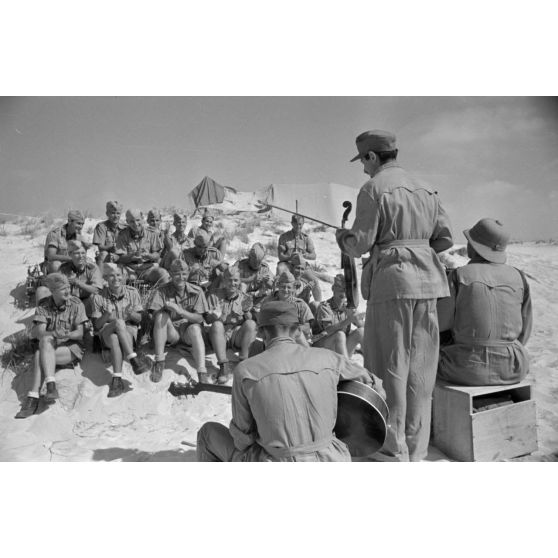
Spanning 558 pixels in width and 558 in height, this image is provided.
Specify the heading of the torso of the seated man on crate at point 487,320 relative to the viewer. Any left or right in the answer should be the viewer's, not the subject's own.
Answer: facing away from the viewer

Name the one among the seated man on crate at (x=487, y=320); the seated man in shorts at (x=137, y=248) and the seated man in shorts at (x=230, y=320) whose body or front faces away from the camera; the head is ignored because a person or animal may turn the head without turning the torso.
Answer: the seated man on crate

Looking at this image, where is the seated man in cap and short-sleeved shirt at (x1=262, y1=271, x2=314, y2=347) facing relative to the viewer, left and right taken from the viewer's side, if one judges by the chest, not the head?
facing the viewer

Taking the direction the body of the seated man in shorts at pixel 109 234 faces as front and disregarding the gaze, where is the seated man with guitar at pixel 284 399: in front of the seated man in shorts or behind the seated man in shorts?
in front

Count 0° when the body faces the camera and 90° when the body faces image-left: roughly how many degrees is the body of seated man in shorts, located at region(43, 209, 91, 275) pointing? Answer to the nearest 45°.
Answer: approximately 315°

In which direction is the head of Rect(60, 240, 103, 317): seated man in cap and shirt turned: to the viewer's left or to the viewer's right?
to the viewer's right

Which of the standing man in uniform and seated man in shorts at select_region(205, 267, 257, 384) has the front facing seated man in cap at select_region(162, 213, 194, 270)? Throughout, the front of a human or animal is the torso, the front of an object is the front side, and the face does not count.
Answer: the standing man in uniform

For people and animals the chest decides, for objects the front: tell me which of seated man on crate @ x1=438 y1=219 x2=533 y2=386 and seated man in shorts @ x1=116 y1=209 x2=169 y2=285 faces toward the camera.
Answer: the seated man in shorts

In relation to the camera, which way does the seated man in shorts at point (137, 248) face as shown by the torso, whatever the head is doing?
toward the camera

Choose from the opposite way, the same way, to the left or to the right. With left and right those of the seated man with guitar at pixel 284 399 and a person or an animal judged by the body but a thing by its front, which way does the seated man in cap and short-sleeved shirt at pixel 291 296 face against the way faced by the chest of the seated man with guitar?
the opposite way

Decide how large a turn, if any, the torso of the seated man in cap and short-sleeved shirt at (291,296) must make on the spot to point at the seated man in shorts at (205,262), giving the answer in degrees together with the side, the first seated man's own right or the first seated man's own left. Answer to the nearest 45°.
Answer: approximately 135° to the first seated man's own right

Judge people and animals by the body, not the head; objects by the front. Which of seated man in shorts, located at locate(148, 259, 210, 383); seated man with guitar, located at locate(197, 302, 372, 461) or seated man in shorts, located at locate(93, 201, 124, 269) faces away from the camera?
the seated man with guitar

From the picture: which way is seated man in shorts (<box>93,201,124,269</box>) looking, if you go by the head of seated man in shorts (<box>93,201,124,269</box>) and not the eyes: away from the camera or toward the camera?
toward the camera

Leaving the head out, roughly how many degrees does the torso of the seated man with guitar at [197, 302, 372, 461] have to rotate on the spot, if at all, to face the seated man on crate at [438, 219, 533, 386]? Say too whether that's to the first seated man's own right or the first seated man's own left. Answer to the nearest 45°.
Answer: approximately 45° to the first seated man's own right

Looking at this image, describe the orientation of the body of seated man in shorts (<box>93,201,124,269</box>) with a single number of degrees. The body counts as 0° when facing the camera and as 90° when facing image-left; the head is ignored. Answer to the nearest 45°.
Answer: approximately 315°

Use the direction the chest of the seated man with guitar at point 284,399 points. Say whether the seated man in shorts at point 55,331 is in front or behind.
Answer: in front

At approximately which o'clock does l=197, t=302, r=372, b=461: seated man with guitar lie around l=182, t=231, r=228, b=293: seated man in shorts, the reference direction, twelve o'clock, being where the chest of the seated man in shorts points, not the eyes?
The seated man with guitar is roughly at 12 o'clock from the seated man in shorts.

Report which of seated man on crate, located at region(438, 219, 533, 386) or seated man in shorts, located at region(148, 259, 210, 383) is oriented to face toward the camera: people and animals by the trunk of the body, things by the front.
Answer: the seated man in shorts

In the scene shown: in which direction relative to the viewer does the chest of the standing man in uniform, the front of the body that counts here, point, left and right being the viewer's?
facing away from the viewer and to the left of the viewer

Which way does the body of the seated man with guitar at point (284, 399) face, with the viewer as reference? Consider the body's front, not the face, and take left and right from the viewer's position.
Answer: facing away from the viewer

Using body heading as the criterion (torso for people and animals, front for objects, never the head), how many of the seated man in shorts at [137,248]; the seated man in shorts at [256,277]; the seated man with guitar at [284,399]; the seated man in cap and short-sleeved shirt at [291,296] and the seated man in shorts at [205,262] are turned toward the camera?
4
